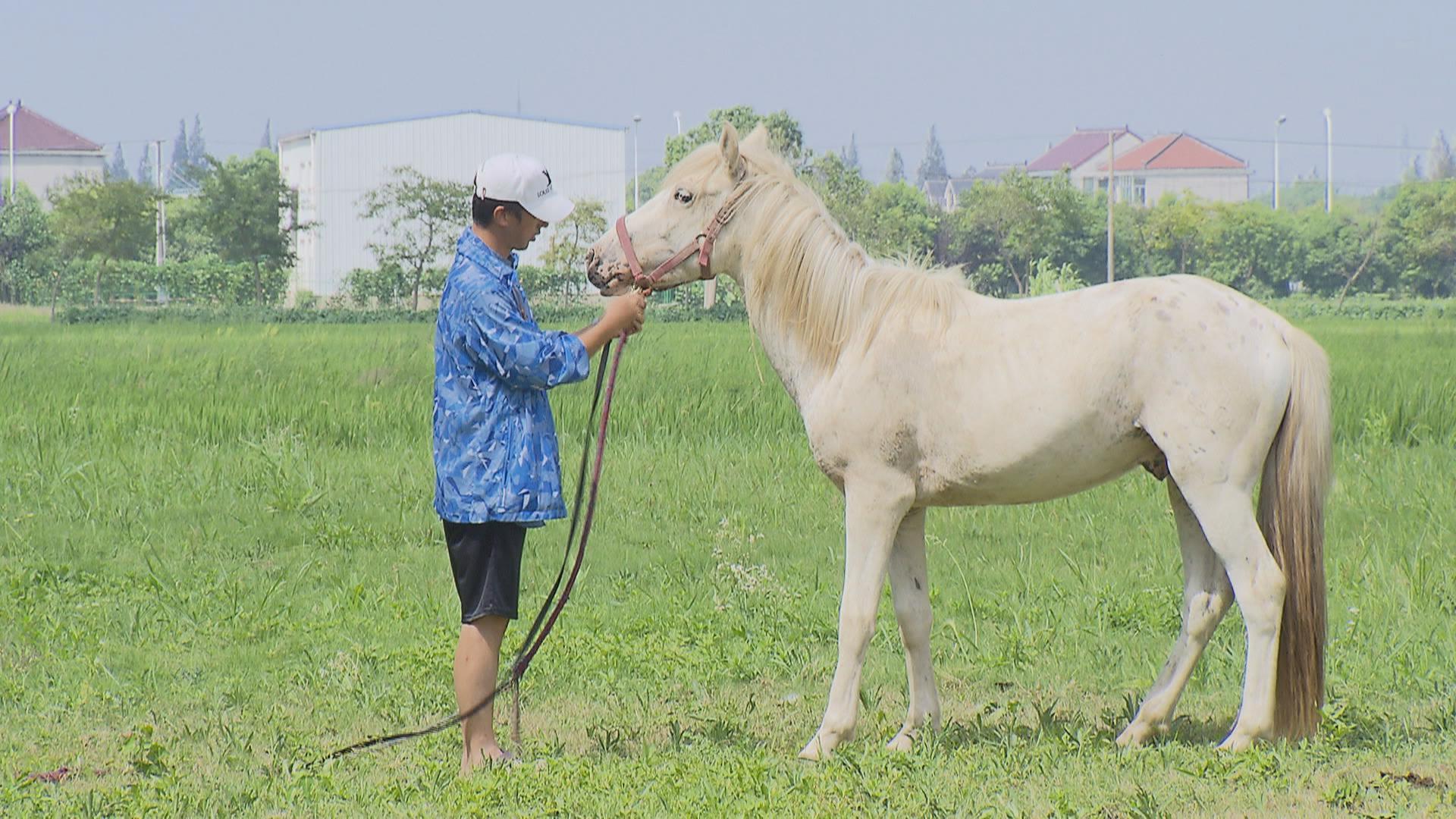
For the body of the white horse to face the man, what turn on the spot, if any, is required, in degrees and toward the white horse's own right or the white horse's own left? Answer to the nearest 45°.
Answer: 0° — it already faces them

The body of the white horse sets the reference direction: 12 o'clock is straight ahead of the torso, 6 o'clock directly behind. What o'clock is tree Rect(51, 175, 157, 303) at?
The tree is roughly at 2 o'clock from the white horse.

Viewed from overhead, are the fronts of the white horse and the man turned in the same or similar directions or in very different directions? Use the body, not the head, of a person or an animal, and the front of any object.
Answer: very different directions

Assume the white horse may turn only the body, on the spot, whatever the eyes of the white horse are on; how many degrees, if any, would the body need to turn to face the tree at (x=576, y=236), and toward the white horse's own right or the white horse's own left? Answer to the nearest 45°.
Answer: approximately 90° to the white horse's own right

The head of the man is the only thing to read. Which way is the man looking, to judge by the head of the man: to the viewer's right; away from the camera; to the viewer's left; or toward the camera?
to the viewer's right

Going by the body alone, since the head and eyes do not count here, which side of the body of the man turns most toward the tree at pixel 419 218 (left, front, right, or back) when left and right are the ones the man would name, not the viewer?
left

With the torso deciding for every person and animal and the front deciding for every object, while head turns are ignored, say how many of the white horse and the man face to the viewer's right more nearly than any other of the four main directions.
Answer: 1

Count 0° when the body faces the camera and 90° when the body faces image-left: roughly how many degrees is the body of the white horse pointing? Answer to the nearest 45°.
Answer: approximately 90°

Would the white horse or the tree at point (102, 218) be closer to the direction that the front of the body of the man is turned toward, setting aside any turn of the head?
the white horse

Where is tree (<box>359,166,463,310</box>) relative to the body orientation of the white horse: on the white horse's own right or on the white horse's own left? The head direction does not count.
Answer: on the white horse's own right

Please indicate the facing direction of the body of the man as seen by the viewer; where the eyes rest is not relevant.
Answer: to the viewer's right

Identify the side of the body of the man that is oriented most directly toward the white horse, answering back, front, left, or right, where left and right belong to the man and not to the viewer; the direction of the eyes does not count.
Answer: front
